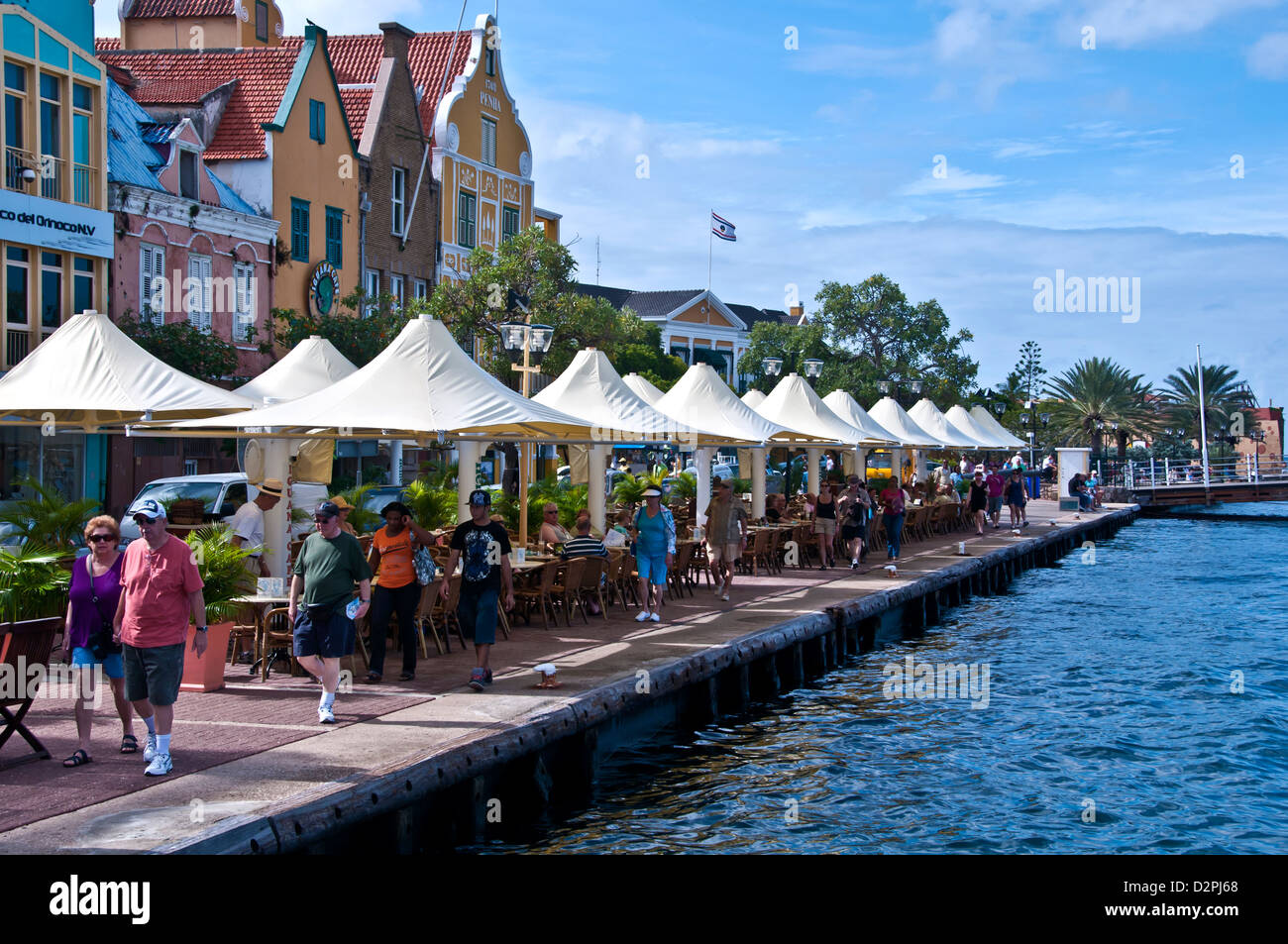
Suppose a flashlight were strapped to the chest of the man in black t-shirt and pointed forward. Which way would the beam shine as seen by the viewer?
toward the camera

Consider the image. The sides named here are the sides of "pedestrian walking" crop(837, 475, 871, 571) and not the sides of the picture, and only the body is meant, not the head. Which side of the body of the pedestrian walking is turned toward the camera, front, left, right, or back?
front

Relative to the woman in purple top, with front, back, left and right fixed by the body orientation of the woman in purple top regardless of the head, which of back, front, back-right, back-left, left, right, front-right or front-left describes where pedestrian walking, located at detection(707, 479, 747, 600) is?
back-left

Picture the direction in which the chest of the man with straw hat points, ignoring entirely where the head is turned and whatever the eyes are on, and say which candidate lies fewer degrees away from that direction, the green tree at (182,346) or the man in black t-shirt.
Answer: the man in black t-shirt

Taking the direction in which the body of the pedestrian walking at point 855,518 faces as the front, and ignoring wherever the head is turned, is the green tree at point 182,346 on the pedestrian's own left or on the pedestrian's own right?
on the pedestrian's own right

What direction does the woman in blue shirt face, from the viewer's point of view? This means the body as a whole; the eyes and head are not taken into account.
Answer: toward the camera

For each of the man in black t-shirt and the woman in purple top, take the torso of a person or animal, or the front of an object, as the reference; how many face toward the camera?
2
